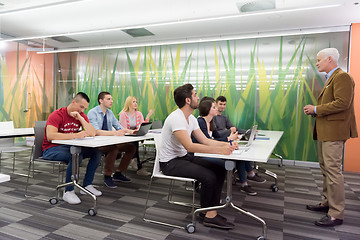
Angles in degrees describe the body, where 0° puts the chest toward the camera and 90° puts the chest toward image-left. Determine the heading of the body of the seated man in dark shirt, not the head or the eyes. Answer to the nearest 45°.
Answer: approximately 315°

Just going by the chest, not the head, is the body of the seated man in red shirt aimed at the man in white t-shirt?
yes

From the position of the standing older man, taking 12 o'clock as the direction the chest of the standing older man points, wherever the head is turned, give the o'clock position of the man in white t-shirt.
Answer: The man in white t-shirt is roughly at 11 o'clock from the standing older man.

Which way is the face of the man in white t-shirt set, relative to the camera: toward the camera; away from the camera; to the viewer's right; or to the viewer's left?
to the viewer's right

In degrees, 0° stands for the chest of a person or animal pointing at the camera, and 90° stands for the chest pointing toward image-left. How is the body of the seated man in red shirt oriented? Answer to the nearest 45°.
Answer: approximately 315°

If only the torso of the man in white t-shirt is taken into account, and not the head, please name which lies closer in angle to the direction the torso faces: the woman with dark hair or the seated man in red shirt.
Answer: the woman with dark hair

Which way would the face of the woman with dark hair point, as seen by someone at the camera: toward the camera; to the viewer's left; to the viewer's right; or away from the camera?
to the viewer's right

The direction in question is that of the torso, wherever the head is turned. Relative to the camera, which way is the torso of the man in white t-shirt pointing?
to the viewer's right

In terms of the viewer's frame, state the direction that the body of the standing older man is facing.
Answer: to the viewer's left

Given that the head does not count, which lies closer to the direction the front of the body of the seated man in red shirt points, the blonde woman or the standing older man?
the standing older man

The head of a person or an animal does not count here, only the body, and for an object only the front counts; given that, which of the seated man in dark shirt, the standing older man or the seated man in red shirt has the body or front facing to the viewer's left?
the standing older man

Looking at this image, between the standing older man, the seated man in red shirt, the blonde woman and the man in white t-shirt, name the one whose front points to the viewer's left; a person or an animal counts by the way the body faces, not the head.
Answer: the standing older man
